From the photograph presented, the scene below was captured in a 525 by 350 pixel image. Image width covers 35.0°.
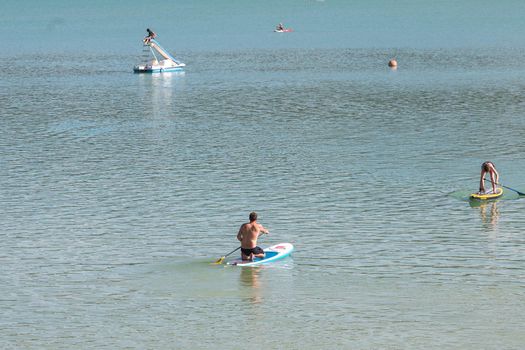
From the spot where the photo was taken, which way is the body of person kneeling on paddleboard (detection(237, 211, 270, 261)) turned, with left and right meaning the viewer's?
facing away from the viewer and to the right of the viewer
